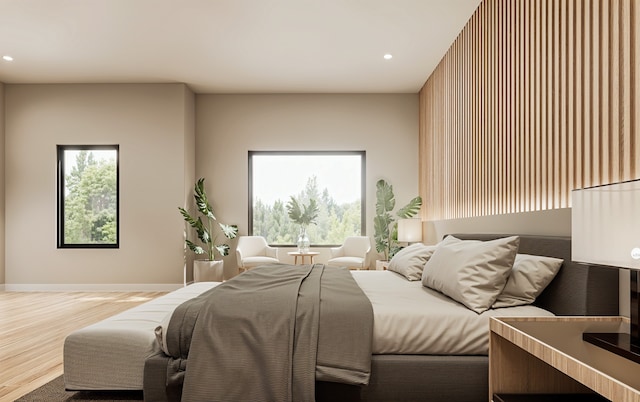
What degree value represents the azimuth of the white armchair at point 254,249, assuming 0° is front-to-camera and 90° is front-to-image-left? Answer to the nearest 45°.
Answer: approximately 315°

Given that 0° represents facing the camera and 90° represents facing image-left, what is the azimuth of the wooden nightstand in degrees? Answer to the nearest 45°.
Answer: approximately 45°

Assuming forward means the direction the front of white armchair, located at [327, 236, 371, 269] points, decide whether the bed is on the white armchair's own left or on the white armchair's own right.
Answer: on the white armchair's own left

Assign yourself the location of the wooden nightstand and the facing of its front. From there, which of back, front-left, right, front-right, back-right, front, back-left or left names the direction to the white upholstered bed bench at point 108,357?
front-right

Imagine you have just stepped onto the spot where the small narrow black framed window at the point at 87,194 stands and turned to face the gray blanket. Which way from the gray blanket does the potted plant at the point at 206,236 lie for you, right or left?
left

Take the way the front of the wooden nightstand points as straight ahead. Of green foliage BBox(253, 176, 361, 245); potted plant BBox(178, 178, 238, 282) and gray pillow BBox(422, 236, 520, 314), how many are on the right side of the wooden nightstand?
3

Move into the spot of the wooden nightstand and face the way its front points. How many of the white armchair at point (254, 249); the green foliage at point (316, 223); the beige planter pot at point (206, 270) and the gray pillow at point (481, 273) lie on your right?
4

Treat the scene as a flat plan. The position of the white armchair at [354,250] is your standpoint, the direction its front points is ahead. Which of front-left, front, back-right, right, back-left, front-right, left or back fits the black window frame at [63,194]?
front-right

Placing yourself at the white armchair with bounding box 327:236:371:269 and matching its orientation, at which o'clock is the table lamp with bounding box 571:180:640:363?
The table lamp is roughly at 10 o'clock from the white armchair.
